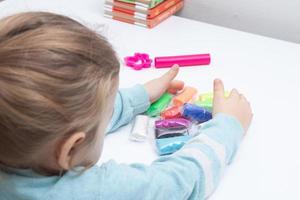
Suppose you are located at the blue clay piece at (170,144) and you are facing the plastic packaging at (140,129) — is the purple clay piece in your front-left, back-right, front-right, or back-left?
front-right

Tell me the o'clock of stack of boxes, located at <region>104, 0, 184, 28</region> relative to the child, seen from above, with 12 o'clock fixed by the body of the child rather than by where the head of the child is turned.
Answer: The stack of boxes is roughly at 11 o'clock from the child.

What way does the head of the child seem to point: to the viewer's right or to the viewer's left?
to the viewer's right

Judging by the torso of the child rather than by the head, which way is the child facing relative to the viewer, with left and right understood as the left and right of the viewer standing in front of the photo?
facing away from the viewer and to the right of the viewer
